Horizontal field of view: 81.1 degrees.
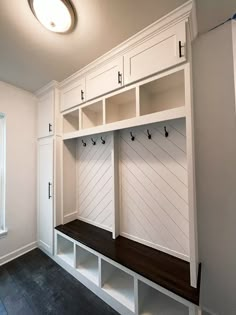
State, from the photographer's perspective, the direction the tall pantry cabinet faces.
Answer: facing the viewer and to the left of the viewer

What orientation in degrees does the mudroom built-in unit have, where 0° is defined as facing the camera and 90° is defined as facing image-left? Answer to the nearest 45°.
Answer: approximately 45°
